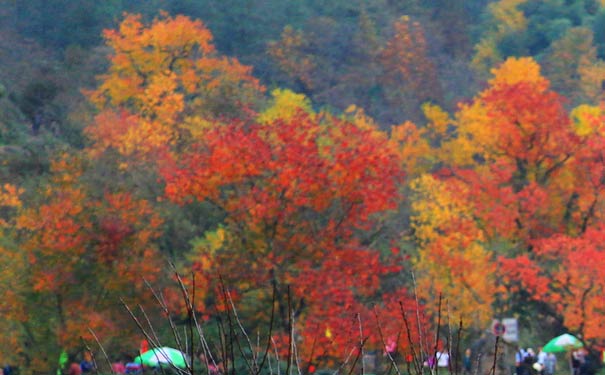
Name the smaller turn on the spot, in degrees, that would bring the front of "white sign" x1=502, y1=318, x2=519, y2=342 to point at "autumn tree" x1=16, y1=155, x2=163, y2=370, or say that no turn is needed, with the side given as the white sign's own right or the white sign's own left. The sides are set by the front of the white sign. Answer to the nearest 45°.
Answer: approximately 90° to the white sign's own right

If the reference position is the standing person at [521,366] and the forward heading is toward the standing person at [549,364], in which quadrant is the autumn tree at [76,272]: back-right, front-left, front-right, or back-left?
back-left

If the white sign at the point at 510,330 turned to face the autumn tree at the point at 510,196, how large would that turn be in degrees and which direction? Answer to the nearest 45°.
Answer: approximately 180°

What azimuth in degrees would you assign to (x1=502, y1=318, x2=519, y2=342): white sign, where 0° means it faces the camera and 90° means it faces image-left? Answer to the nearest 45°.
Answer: approximately 0°
